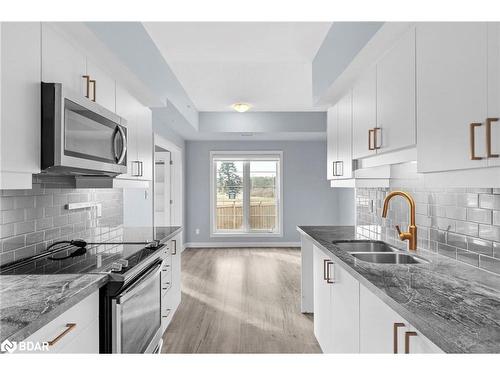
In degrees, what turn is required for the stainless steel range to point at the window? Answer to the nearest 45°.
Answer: approximately 90° to its left

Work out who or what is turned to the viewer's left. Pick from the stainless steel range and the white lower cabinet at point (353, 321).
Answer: the white lower cabinet

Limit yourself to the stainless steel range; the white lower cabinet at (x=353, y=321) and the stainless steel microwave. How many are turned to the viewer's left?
1

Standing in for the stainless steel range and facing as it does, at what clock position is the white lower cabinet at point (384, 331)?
The white lower cabinet is roughly at 12 o'clock from the stainless steel range.

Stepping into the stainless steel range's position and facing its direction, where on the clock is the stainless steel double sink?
The stainless steel double sink is roughly at 11 o'clock from the stainless steel range.

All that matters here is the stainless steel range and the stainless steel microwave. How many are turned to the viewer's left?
0

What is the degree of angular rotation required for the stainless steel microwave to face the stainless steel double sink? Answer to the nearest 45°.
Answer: approximately 45° to its left

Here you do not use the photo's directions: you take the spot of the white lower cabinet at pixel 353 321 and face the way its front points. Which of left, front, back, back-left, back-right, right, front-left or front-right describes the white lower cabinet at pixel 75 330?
front-left

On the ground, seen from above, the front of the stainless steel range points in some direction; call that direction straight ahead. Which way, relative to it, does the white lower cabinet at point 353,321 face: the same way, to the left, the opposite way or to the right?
the opposite way

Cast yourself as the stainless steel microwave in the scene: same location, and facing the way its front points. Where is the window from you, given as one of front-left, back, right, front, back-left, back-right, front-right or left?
left

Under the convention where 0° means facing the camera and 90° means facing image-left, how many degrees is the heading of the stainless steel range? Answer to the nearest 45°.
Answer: approximately 315°

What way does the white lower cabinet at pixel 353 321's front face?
to the viewer's left

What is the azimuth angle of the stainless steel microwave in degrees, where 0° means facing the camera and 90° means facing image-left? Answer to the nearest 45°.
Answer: approximately 315°

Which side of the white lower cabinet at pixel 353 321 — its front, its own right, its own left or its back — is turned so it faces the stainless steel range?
front
